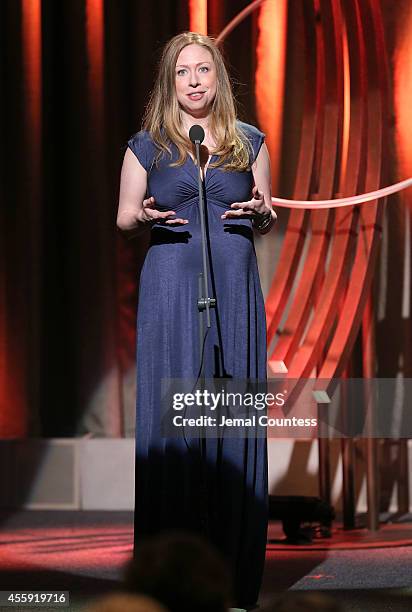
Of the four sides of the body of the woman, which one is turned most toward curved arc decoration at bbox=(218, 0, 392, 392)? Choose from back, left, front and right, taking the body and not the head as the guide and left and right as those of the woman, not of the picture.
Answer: back

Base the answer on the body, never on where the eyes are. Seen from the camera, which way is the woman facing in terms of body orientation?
toward the camera

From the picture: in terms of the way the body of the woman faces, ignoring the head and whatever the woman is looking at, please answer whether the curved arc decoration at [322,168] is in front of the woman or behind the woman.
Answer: behind
